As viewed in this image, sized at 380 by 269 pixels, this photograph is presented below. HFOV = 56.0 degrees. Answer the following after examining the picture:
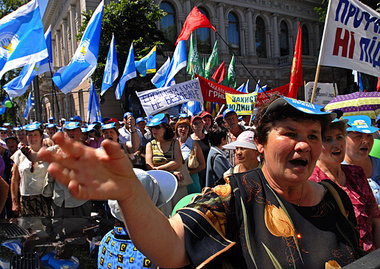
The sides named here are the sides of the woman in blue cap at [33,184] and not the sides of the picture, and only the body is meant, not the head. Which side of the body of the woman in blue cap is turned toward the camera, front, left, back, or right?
front

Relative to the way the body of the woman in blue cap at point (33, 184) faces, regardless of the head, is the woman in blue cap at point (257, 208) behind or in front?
in front

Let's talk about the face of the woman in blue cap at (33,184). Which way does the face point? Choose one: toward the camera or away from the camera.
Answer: toward the camera
